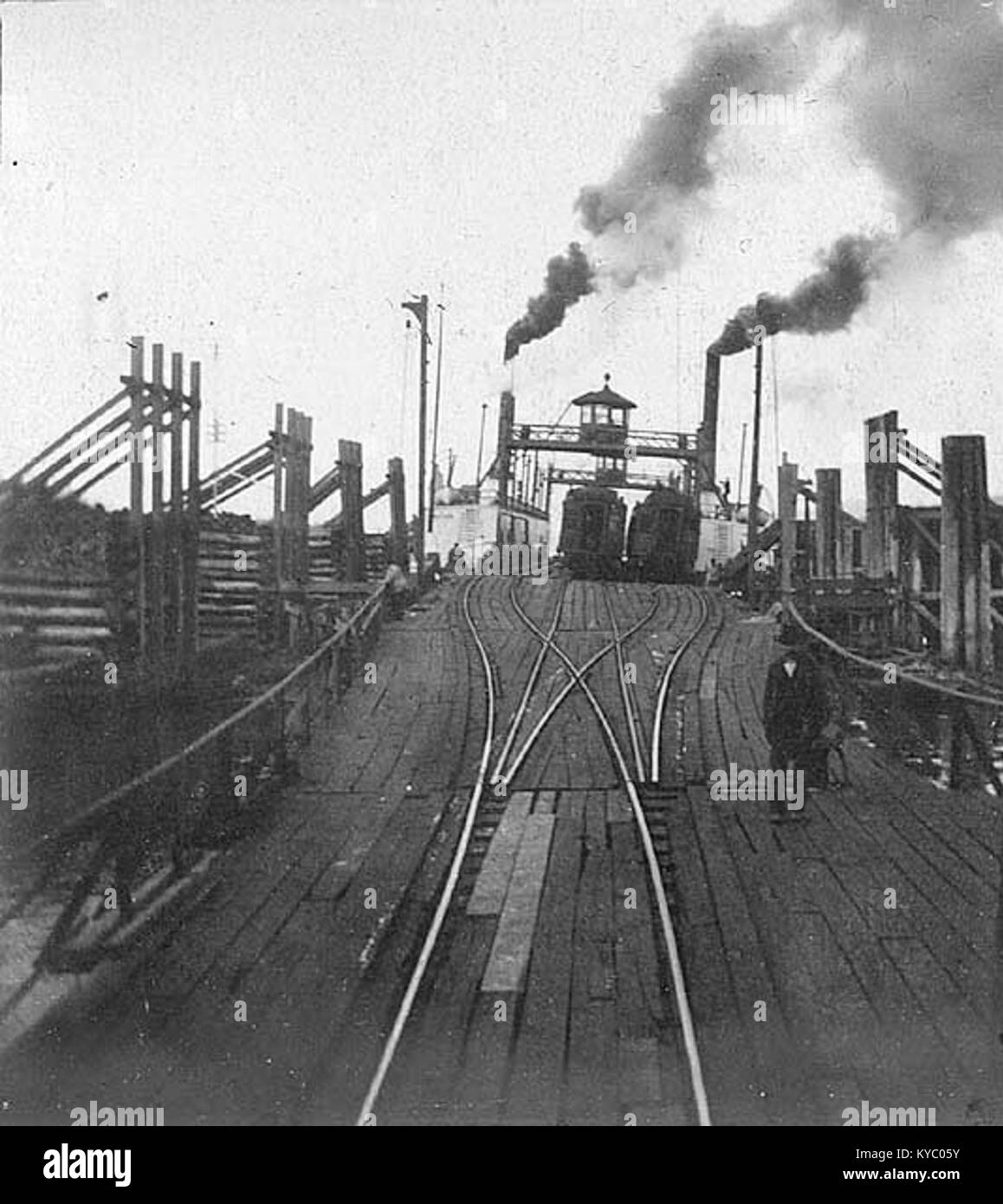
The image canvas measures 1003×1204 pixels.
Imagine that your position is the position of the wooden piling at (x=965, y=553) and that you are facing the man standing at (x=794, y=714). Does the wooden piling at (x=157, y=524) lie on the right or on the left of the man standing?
right

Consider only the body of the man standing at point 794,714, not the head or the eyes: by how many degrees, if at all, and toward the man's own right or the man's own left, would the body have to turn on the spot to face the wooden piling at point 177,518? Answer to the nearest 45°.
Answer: approximately 90° to the man's own right

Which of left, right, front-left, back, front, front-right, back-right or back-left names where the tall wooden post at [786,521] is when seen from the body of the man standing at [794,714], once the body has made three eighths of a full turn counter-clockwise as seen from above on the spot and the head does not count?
front-left

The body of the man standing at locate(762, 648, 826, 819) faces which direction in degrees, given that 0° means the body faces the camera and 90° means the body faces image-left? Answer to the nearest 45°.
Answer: approximately 0°

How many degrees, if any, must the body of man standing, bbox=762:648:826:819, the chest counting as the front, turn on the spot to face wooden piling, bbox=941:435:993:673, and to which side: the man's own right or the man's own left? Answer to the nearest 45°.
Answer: approximately 135° to the man's own left

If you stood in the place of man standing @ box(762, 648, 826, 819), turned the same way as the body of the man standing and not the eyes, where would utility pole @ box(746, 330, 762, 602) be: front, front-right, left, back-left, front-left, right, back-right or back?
back

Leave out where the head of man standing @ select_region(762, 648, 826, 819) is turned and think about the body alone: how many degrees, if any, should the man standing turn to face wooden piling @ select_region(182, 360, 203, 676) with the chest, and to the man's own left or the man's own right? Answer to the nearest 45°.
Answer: approximately 90° to the man's own right

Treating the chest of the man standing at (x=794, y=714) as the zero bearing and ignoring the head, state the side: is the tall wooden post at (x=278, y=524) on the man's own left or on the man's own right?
on the man's own right

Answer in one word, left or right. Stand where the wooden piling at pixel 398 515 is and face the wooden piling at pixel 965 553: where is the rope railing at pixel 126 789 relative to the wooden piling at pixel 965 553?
right

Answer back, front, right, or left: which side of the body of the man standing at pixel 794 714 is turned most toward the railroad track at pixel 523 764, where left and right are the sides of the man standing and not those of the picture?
right

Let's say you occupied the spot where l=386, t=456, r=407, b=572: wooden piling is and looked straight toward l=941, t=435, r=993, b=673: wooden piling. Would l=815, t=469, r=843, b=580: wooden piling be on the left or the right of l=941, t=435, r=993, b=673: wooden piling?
left
